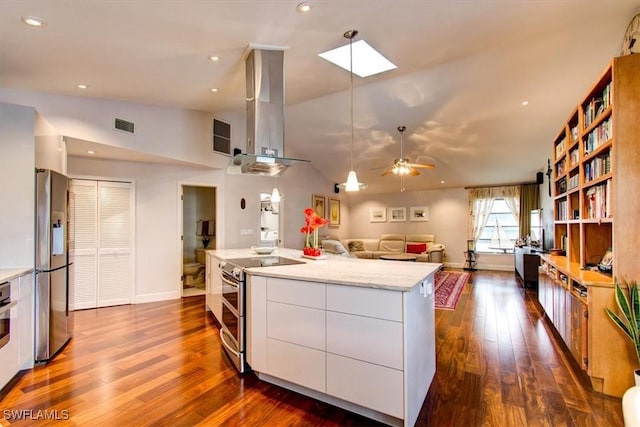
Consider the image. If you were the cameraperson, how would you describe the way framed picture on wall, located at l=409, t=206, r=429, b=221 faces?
facing the viewer

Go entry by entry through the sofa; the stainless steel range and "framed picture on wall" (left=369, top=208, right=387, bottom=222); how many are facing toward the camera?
2

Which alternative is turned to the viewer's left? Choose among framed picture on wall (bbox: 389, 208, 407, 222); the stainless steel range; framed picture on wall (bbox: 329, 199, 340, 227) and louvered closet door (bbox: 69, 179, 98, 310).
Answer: the stainless steel range

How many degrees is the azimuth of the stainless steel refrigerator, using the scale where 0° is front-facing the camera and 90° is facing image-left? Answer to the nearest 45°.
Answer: approximately 315°

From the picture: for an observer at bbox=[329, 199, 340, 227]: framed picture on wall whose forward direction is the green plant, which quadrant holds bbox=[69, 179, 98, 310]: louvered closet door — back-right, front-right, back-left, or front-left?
front-right

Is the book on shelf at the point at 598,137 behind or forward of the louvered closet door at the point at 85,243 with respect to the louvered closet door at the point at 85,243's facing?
forward

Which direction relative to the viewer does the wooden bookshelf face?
to the viewer's left

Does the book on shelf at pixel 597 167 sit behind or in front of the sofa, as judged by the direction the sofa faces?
in front

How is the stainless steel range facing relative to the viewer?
to the viewer's left

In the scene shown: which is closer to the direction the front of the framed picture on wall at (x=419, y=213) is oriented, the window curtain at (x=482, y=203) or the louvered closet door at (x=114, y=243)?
the louvered closet door

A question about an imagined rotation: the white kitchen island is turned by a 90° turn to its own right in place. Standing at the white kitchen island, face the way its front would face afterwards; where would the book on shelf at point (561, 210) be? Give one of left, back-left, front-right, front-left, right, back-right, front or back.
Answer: right

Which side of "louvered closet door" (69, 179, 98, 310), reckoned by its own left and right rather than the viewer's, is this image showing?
front

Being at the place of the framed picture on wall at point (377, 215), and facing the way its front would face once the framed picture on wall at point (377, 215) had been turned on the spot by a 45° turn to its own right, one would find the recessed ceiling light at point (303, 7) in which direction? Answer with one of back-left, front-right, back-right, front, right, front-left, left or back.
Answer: front-left
